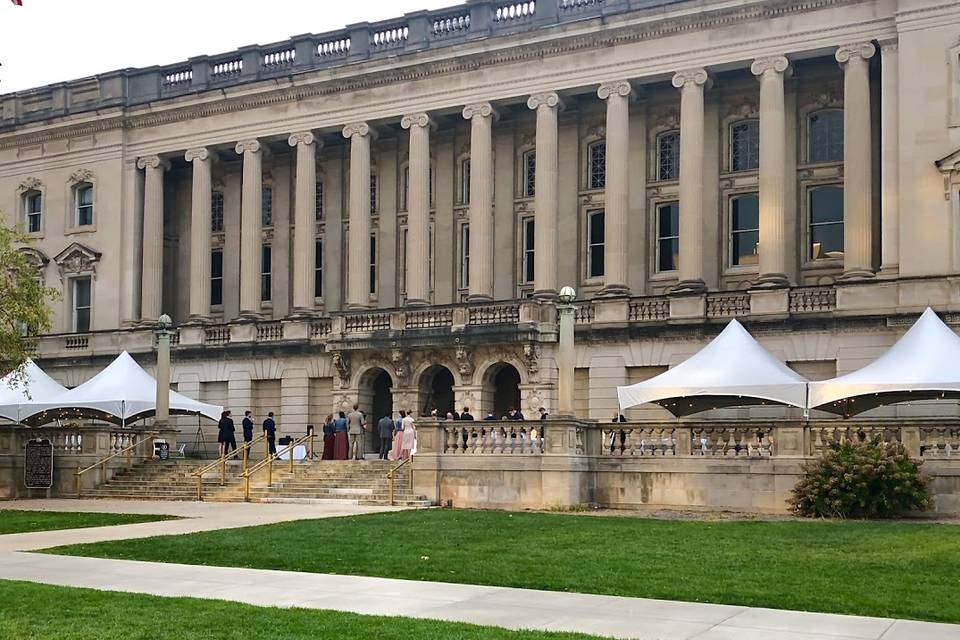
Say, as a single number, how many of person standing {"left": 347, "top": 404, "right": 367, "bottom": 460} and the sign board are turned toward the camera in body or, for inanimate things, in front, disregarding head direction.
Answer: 1

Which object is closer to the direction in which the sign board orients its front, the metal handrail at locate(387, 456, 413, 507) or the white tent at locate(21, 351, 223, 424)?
the metal handrail

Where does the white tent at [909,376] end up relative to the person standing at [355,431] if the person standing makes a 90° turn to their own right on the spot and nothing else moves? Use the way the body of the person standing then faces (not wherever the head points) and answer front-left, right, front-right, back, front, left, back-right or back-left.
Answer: front-right

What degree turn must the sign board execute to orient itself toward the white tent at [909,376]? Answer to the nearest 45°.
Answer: approximately 45° to its left

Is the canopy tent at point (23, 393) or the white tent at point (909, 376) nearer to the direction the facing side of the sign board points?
the white tent

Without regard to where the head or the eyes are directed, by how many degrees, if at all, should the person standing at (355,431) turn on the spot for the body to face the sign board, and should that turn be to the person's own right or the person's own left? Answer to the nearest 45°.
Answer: approximately 135° to the person's own left

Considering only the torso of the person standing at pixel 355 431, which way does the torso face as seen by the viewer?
away from the camera
